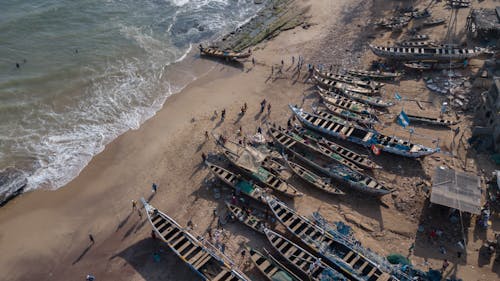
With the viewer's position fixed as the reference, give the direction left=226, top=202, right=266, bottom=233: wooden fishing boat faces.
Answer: facing away from the viewer and to the left of the viewer

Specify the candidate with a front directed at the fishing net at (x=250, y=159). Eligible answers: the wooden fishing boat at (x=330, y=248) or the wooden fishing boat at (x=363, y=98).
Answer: the wooden fishing boat at (x=330, y=248)

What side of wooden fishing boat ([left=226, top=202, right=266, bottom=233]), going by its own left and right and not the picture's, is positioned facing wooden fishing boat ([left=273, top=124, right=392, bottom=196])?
right

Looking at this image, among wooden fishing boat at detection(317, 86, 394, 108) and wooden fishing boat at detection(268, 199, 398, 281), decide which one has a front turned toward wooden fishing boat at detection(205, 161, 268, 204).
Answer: wooden fishing boat at detection(268, 199, 398, 281)

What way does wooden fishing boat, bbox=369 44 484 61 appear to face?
to the viewer's left

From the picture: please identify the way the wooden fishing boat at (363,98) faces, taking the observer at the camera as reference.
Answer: facing away from the viewer and to the left of the viewer

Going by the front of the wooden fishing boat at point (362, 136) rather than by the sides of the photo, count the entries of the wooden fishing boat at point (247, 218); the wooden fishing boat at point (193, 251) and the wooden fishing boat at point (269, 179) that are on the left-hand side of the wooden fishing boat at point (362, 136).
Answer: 3

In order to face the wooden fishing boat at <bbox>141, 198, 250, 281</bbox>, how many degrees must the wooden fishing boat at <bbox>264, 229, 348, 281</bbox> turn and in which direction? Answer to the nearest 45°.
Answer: approximately 45° to its left

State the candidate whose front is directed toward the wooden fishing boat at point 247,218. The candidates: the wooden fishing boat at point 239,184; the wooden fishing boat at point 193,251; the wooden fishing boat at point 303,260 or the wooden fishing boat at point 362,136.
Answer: the wooden fishing boat at point 303,260

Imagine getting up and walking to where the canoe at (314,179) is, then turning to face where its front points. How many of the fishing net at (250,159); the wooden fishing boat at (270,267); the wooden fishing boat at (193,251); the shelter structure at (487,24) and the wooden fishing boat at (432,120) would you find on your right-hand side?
2
